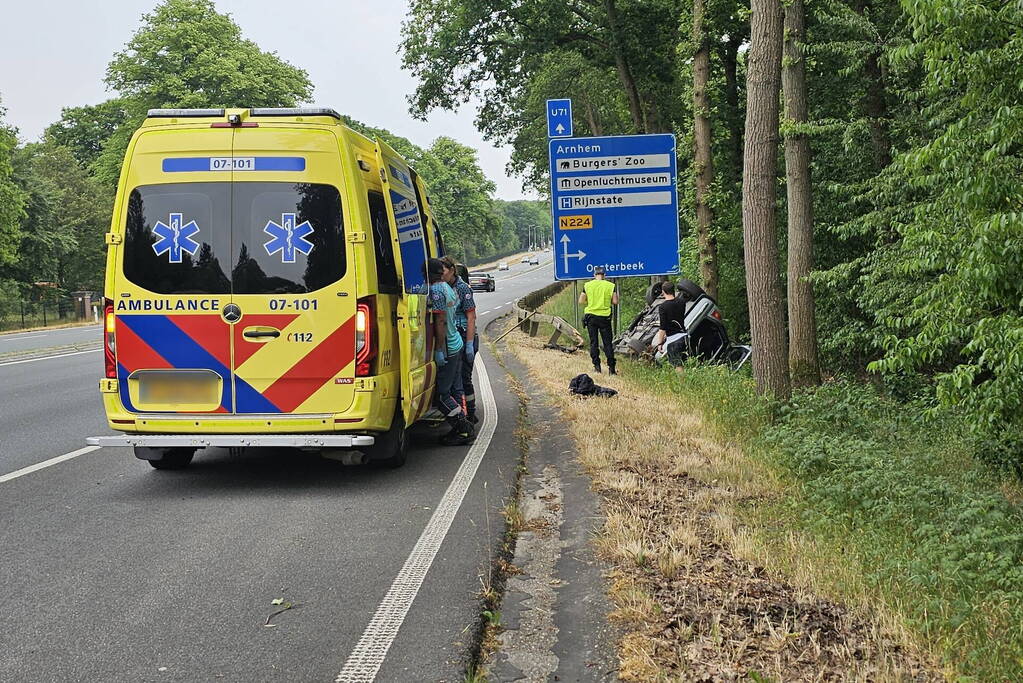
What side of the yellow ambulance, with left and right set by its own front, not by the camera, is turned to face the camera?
back

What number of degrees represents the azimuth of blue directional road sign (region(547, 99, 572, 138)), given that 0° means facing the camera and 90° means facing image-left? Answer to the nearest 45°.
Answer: approximately 0°

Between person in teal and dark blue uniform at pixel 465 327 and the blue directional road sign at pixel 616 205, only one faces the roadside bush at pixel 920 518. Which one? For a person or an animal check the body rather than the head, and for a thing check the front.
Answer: the blue directional road sign

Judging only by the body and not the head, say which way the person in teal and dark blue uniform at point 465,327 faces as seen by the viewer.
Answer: to the viewer's left

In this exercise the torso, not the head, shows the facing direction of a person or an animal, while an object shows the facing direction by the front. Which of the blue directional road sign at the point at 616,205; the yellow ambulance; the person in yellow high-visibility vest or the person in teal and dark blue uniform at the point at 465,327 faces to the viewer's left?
the person in teal and dark blue uniform

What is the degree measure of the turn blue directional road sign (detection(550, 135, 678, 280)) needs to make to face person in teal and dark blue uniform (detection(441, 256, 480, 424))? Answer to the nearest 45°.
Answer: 0° — it already faces them

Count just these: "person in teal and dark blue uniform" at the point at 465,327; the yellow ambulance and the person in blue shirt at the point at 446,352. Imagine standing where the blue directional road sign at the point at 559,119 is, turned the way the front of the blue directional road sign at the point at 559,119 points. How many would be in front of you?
3
